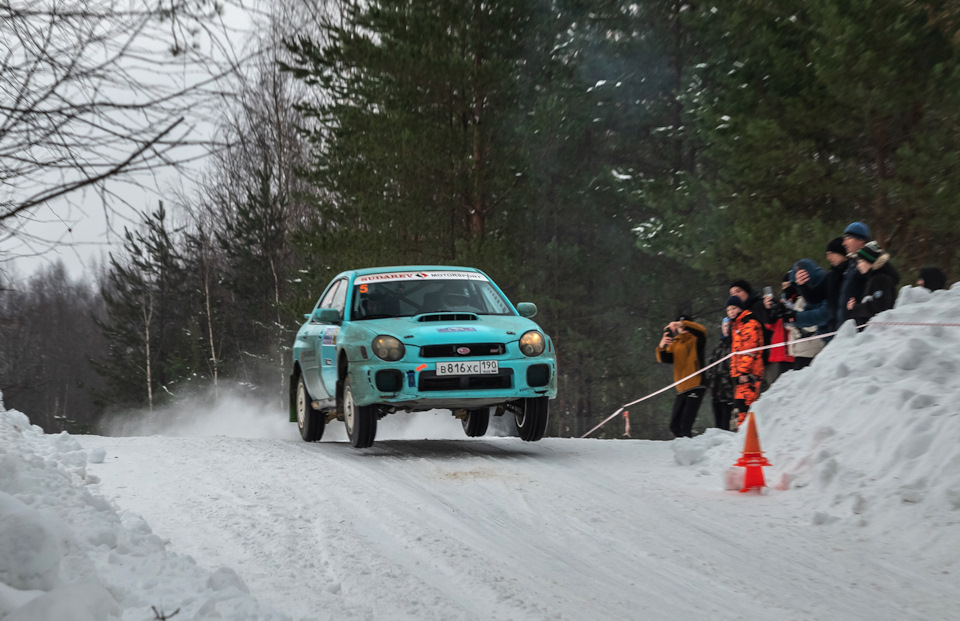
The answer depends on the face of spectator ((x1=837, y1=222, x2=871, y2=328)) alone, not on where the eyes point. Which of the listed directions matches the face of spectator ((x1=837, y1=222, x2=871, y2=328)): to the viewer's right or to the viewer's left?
to the viewer's left

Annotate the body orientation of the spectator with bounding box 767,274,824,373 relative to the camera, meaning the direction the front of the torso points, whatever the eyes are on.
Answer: to the viewer's left

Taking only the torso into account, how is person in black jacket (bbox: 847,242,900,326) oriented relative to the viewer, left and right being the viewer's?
facing to the left of the viewer

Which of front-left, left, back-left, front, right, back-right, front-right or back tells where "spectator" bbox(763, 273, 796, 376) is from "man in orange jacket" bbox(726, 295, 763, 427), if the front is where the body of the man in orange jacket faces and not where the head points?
back

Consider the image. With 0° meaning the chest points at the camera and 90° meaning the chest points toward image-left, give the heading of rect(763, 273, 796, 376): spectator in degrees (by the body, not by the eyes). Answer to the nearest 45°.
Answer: approximately 90°

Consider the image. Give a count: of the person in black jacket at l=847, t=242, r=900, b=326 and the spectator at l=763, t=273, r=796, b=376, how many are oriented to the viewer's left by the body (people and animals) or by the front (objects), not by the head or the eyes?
2

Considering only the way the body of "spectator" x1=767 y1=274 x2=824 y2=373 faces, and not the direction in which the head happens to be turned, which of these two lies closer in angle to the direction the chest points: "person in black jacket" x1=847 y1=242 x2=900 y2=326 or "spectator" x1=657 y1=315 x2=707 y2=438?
the spectator

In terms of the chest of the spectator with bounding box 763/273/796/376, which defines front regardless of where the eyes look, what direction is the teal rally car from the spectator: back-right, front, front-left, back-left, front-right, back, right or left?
front-left

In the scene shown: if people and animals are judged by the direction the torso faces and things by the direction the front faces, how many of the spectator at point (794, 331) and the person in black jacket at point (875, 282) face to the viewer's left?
2

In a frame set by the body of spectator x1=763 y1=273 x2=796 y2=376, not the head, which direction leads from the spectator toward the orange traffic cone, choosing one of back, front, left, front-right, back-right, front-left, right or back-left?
left

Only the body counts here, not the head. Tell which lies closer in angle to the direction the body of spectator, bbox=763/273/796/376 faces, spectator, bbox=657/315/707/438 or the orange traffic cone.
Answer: the spectator
